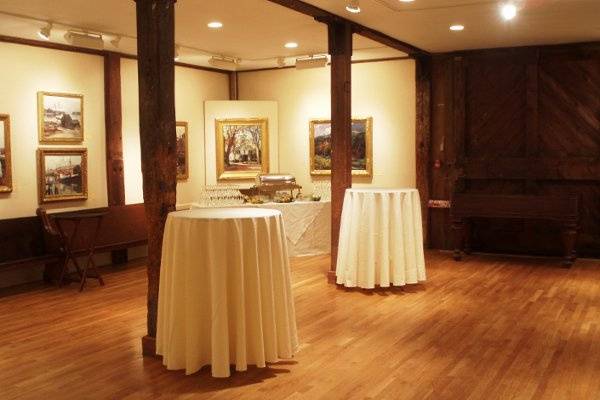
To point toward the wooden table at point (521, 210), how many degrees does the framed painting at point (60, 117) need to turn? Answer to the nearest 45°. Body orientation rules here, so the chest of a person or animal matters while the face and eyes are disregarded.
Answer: approximately 45° to its left

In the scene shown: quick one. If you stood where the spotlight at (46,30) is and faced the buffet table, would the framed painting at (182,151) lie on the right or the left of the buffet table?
left

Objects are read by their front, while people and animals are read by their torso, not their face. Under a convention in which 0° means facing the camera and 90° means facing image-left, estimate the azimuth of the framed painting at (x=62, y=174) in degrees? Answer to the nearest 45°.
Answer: approximately 315°

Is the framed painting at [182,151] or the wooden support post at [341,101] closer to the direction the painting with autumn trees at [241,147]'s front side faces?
the wooden support post

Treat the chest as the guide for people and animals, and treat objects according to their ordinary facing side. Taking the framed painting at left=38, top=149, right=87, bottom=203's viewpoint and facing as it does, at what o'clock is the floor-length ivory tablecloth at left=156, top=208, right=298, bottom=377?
The floor-length ivory tablecloth is roughly at 1 o'clock from the framed painting.
